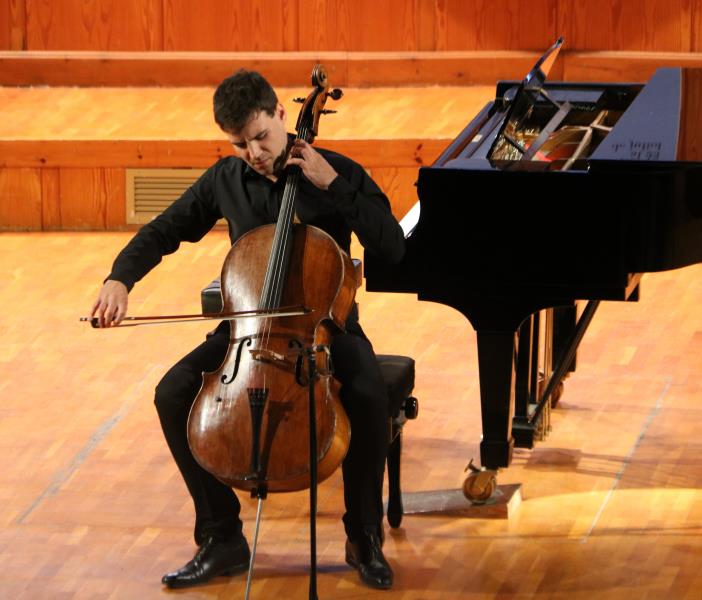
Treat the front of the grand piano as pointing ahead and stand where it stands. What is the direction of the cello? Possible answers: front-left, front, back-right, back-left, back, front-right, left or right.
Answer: front-left

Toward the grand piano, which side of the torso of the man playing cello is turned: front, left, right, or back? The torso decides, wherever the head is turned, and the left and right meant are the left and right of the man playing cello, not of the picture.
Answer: left

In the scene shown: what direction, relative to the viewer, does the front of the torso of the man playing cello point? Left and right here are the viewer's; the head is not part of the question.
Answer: facing the viewer

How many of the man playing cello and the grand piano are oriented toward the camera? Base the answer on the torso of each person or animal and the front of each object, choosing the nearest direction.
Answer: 1

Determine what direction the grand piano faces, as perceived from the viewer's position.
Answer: facing to the left of the viewer

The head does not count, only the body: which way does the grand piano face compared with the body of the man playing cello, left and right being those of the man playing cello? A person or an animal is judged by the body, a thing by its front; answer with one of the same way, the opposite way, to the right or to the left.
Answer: to the right
